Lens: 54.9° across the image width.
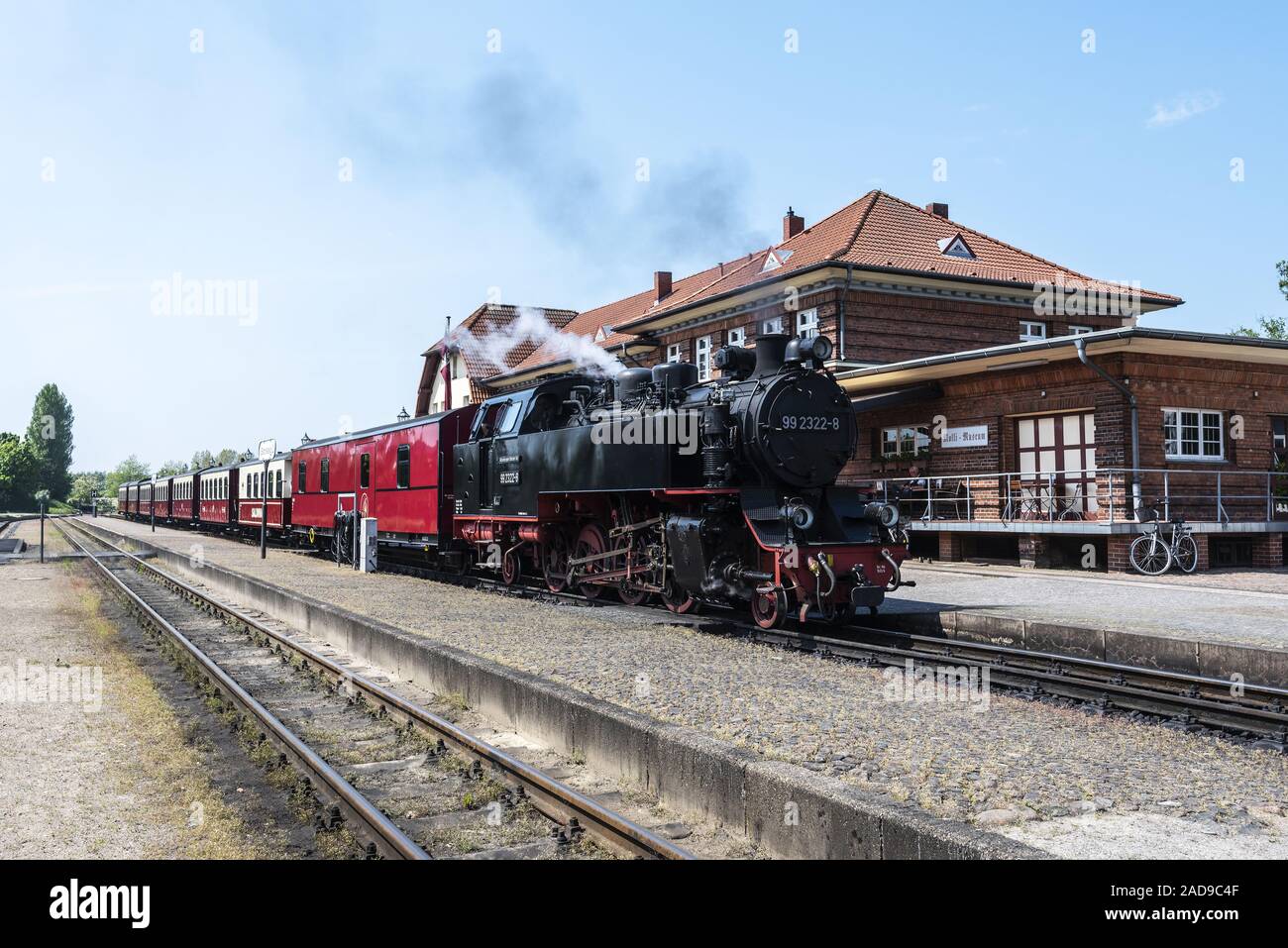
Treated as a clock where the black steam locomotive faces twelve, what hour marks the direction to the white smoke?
The white smoke is roughly at 7 o'clock from the black steam locomotive.

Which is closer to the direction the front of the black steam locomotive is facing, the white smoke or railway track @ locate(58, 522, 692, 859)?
the railway track

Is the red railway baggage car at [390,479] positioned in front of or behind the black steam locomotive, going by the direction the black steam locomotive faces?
behind

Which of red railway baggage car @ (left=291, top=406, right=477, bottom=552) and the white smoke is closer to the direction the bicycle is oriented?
the red railway baggage car
